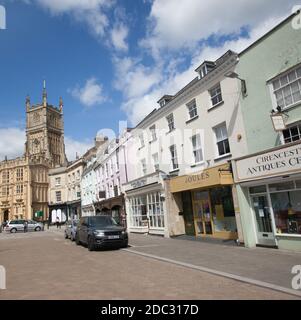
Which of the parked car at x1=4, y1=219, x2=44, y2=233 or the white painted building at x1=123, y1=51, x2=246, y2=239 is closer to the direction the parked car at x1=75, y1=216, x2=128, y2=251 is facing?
the white painted building

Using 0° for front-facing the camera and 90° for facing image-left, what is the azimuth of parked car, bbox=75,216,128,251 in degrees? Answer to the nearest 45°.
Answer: approximately 315°

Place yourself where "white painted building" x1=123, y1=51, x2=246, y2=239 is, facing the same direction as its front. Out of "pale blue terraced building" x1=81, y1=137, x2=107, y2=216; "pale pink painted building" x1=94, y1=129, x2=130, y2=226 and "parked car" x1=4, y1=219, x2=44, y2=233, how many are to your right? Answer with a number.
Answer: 3

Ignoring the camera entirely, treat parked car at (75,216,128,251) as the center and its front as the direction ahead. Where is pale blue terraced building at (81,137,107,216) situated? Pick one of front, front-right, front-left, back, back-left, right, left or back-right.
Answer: back-left

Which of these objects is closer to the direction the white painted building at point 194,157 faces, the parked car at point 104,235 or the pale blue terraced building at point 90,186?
the parked car

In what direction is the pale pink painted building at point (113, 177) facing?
to the viewer's left

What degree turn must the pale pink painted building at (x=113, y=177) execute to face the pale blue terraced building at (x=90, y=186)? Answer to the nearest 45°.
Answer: approximately 90° to its right

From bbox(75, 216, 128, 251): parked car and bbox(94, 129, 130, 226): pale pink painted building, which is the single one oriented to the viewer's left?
the pale pink painted building

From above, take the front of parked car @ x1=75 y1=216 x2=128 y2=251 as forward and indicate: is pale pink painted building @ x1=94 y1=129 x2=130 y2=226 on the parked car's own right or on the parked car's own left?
on the parked car's own left

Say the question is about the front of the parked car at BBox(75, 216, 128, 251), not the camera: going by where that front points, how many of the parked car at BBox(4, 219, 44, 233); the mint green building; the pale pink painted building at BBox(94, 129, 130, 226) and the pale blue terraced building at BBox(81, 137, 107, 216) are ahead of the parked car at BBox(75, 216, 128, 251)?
1

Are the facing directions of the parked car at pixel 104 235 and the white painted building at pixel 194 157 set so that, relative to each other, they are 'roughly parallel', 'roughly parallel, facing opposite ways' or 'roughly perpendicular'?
roughly perpendicular

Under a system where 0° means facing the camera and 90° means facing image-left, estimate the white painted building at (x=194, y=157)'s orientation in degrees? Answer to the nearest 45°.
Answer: approximately 45°

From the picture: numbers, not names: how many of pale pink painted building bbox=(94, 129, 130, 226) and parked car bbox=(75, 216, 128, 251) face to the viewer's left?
1

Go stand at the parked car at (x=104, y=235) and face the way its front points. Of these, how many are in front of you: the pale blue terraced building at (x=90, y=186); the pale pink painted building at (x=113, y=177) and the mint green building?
1
